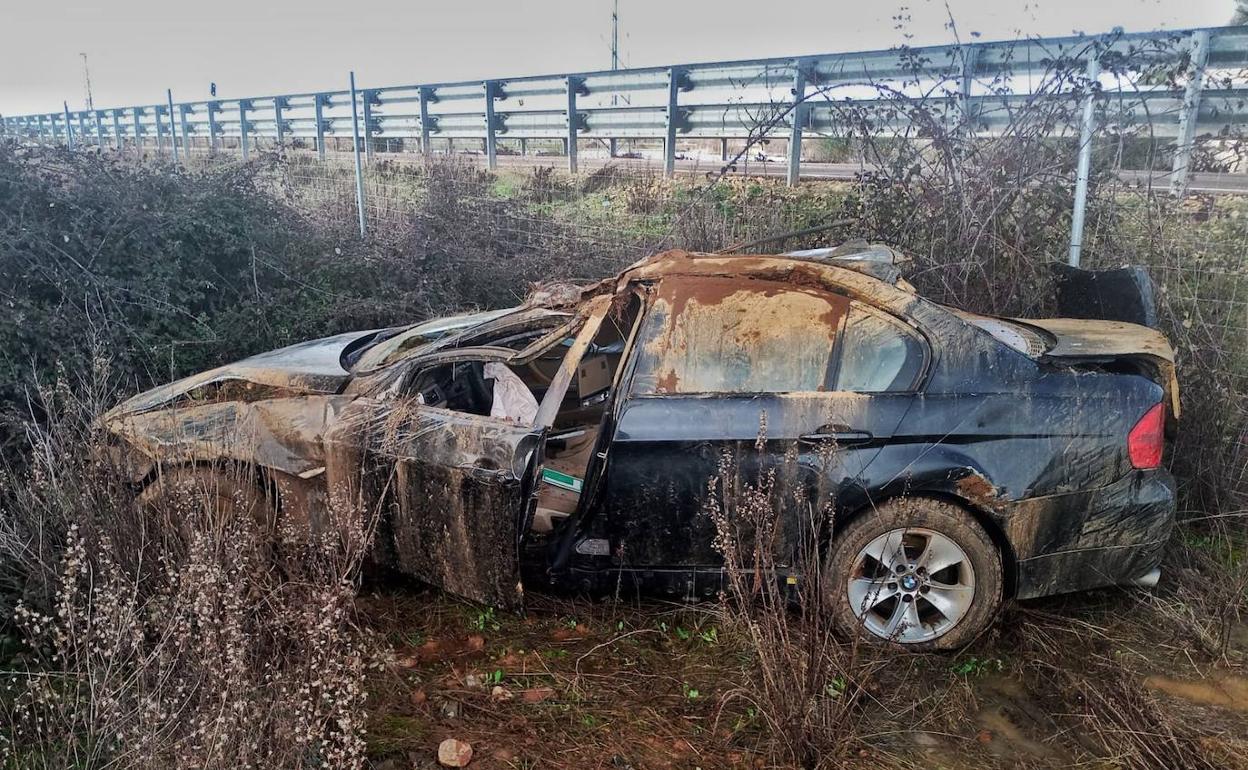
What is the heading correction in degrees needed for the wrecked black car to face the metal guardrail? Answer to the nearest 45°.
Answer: approximately 90° to its right

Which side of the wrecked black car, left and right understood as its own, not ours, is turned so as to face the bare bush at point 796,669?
left

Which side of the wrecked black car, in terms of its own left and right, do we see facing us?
left

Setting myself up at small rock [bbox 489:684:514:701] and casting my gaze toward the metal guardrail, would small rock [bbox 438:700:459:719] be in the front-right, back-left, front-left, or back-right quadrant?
back-left

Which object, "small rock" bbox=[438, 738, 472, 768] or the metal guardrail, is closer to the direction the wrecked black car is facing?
the small rock

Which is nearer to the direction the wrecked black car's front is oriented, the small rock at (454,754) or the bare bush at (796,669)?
the small rock

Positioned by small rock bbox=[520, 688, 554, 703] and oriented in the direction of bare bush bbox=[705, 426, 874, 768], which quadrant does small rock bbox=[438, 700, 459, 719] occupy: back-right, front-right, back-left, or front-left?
back-right
